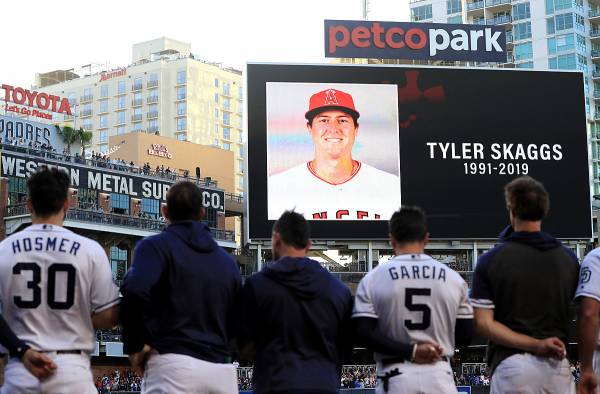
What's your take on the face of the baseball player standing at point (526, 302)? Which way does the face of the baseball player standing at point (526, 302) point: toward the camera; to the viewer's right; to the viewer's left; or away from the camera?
away from the camera

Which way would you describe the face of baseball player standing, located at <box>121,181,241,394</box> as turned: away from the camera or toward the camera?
away from the camera

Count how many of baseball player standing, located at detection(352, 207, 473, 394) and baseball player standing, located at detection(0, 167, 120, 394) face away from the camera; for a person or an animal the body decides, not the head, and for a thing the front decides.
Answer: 2

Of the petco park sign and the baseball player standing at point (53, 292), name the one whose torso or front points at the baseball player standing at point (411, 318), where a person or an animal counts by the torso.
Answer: the petco park sign

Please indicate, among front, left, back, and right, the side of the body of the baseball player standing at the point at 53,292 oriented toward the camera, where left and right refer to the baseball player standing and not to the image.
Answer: back

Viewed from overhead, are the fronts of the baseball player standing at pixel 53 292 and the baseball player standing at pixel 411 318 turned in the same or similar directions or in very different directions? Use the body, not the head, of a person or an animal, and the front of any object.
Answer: same or similar directions

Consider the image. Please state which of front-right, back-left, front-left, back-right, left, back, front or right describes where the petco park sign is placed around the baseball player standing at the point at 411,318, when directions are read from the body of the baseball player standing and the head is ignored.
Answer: front

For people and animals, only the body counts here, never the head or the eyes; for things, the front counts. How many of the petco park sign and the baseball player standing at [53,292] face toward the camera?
1

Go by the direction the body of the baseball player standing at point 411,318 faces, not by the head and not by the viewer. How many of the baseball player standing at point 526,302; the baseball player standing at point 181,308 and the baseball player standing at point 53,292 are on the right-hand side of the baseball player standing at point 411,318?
1

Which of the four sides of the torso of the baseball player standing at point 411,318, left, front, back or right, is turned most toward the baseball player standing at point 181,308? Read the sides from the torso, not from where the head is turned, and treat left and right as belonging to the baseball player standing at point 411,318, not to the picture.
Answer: left

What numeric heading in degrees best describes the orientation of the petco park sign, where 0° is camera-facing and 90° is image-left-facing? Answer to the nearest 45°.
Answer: approximately 0°

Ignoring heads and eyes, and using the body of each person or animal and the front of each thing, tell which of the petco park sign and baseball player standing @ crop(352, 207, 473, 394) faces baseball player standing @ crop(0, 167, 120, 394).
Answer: the petco park sign

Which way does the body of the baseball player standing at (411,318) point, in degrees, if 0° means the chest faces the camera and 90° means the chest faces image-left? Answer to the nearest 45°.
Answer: approximately 180°

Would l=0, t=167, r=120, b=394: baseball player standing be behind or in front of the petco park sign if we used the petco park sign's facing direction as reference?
in front

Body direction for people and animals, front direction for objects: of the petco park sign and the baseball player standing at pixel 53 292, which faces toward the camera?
the petco park sign

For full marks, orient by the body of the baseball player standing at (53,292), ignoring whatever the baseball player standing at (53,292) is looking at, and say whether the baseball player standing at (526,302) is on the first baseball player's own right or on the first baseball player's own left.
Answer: on the first baseball player's own right

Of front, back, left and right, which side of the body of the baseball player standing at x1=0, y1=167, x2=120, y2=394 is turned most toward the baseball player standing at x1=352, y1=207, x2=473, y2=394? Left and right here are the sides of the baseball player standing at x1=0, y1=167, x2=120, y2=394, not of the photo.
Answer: right

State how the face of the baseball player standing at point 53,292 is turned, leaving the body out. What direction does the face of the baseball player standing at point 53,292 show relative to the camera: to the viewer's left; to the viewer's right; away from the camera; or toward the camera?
away from the camera
